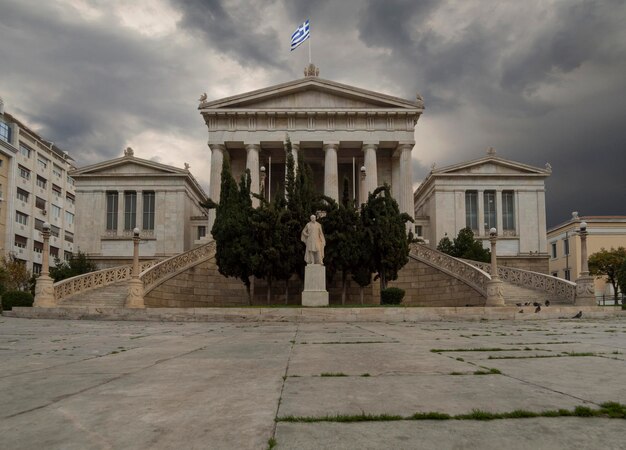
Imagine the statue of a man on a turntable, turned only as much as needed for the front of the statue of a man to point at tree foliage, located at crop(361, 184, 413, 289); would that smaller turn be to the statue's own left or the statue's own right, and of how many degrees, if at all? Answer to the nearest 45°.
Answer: approximately 135° to the statue's own left

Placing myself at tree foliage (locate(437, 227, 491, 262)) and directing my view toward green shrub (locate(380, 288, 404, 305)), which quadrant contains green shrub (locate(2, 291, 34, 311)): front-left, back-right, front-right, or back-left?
front-right

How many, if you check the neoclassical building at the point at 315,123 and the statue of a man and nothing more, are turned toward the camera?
2

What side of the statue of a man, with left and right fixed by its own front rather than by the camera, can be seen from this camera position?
front

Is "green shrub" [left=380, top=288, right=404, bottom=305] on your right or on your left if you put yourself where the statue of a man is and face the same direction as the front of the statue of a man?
on your left

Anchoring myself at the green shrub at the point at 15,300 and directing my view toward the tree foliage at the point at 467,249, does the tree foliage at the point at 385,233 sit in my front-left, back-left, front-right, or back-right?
front-right

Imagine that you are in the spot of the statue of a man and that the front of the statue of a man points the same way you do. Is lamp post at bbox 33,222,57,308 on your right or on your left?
on your right

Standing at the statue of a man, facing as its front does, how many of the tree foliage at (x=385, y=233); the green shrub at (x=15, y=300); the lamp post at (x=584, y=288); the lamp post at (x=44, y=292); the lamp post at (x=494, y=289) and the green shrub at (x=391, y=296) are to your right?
2

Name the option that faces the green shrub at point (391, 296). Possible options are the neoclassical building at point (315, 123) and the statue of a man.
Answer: the neoclassical building

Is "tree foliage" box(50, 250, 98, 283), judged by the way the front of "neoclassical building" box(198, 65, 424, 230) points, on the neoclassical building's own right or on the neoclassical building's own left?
on the neoclassical building's own right

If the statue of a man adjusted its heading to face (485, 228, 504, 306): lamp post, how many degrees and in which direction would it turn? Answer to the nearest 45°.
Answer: approximately 90° to its left

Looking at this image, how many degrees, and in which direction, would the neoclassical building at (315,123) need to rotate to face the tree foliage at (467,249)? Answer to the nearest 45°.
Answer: approximately 90° to its left
